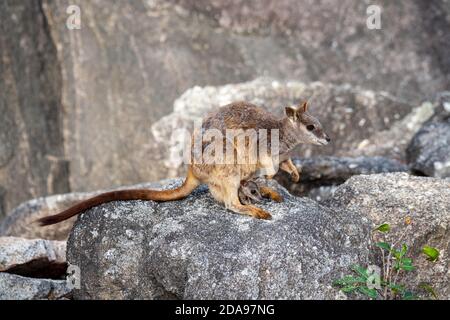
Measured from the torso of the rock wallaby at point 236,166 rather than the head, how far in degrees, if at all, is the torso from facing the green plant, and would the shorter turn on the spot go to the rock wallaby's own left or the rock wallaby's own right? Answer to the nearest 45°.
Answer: approximately 45° to the rock wallaby's own right

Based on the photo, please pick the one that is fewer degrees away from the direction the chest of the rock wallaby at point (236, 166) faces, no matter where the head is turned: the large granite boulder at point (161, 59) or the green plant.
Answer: the green plant

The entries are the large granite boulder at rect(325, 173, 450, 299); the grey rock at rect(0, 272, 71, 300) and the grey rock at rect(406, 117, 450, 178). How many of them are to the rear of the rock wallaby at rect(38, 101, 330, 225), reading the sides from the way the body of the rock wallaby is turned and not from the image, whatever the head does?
1

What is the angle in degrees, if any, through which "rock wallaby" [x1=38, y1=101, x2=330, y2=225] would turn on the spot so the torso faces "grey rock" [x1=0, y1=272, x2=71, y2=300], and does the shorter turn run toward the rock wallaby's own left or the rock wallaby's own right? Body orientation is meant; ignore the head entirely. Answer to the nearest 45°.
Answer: approximately 180°

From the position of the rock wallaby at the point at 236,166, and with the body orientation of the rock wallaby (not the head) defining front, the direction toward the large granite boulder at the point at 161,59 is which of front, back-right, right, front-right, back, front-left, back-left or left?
left

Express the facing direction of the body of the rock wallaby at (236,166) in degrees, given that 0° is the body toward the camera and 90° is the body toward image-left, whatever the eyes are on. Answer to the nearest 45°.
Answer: approximately 270°

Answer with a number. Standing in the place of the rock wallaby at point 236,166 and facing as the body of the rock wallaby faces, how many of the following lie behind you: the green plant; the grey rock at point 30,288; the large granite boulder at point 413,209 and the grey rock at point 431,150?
1

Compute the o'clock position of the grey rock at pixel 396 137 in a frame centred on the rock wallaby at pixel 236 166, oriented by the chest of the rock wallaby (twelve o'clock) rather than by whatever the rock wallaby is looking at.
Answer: The grey rock is roughly at 10 o'clock from the rock wallaby.
